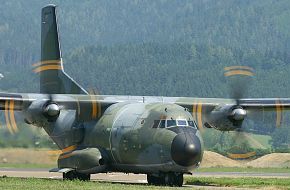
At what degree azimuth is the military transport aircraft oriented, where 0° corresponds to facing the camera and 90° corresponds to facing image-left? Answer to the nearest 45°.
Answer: approximately 0°
